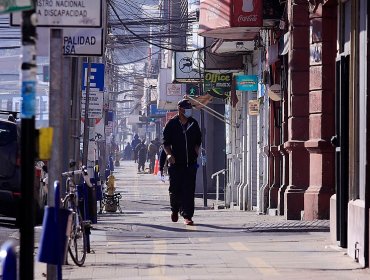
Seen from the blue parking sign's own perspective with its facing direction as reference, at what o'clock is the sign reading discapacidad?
The sign reading discapacidad is roughly at 12 o'clock from the blue parking sign.

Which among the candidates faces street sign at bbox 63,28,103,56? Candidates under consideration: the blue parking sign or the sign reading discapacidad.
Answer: the blue parking sign

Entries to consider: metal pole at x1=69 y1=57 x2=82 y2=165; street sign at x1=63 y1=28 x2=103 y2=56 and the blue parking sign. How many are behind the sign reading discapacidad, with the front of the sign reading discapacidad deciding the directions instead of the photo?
3

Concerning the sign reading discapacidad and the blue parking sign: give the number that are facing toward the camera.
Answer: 2

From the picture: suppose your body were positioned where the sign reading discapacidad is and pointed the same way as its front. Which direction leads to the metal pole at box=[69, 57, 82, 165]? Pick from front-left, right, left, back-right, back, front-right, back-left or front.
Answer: back

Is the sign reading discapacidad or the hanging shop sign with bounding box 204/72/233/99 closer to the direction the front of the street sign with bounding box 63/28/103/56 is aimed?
the sign reading discapacidad

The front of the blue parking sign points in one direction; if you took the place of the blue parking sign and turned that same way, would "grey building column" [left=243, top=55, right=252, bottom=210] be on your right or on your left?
on your left

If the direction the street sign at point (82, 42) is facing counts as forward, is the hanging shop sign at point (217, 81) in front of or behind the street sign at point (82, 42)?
behind

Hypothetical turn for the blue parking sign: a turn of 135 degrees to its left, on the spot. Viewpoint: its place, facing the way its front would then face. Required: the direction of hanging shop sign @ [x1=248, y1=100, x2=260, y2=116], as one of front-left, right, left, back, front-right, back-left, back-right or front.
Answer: front-right
